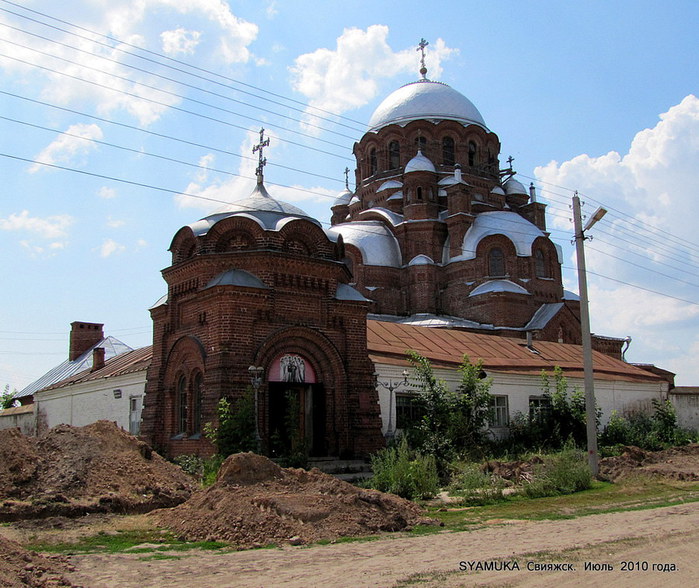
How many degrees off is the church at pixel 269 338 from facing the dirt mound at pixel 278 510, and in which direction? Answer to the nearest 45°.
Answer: approximately 45° to its right

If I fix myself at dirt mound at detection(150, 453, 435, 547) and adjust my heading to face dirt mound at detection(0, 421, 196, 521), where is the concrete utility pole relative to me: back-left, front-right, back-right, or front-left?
back-right

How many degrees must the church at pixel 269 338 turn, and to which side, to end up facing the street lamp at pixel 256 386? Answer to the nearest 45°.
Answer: approximately 45° to its right

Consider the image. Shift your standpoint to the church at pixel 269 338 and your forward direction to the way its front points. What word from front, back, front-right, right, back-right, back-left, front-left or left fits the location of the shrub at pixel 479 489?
front

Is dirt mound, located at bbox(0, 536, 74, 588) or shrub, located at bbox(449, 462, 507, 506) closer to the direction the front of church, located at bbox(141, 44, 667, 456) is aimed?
the shrub

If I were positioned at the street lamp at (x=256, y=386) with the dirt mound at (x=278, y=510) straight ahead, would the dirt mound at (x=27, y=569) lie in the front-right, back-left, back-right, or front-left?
front-right

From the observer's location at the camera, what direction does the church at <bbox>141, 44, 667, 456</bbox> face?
facing the viewer and to the right of the viewer

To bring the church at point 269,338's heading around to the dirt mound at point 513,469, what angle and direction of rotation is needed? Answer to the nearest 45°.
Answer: approximately 45° to its left

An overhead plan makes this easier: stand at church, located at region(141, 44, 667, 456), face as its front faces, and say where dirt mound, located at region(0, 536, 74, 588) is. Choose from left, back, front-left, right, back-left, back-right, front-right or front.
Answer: front-right

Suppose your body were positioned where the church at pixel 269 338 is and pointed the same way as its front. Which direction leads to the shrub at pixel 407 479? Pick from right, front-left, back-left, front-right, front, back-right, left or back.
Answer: front

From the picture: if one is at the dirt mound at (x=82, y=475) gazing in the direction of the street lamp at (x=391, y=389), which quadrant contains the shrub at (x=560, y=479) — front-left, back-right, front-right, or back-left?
front-right

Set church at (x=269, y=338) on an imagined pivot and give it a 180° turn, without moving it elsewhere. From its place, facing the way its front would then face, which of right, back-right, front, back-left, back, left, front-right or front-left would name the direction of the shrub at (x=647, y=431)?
right
